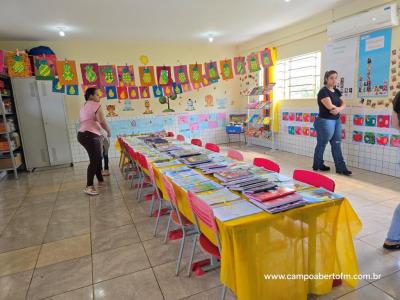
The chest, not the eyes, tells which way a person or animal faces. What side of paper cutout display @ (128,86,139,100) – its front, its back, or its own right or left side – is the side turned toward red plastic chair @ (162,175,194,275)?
front

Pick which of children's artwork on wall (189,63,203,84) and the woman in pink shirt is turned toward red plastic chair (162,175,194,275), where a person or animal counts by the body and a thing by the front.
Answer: the children's artwork on wall

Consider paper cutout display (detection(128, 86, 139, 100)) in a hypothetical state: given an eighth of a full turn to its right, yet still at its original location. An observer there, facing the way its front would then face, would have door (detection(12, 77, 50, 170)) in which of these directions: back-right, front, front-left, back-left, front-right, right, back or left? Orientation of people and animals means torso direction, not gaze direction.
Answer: front-right

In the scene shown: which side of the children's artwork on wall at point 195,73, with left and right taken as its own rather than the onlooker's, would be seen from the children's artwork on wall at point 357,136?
left

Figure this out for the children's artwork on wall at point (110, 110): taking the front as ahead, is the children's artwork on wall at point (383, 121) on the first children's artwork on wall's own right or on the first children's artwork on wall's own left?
on the first children's artwork on wall's own left

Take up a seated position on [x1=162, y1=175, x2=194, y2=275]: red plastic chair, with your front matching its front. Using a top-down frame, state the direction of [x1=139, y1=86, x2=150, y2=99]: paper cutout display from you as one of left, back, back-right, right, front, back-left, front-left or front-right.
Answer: front-left

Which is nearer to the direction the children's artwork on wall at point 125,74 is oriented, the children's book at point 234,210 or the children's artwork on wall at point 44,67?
the children's book

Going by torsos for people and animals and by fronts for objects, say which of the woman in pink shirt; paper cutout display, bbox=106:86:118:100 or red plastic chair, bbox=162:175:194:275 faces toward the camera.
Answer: the paper cutout display

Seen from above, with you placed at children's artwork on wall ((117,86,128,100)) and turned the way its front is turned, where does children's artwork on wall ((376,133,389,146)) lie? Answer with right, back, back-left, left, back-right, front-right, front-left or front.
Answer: front-left

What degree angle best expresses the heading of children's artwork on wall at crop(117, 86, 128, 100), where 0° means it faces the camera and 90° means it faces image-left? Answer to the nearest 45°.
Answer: approximately 0°

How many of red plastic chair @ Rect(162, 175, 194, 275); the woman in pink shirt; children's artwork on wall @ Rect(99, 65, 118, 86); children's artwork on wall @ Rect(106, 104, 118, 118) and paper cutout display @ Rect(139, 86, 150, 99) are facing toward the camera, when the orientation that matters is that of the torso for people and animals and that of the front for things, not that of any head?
3
